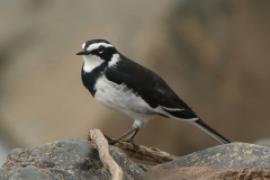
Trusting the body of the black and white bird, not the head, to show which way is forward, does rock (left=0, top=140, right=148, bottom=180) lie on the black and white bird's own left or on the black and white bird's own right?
on the black and white bird's own left

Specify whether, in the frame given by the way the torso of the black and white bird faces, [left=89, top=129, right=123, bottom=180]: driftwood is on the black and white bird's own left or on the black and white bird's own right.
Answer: on the black and white bird's own left

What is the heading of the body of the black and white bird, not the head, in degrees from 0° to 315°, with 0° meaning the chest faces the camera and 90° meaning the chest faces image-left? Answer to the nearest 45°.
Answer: approximately 90°

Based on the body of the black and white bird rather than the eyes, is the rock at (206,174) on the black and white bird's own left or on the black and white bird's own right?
on the black and white bird's own left
